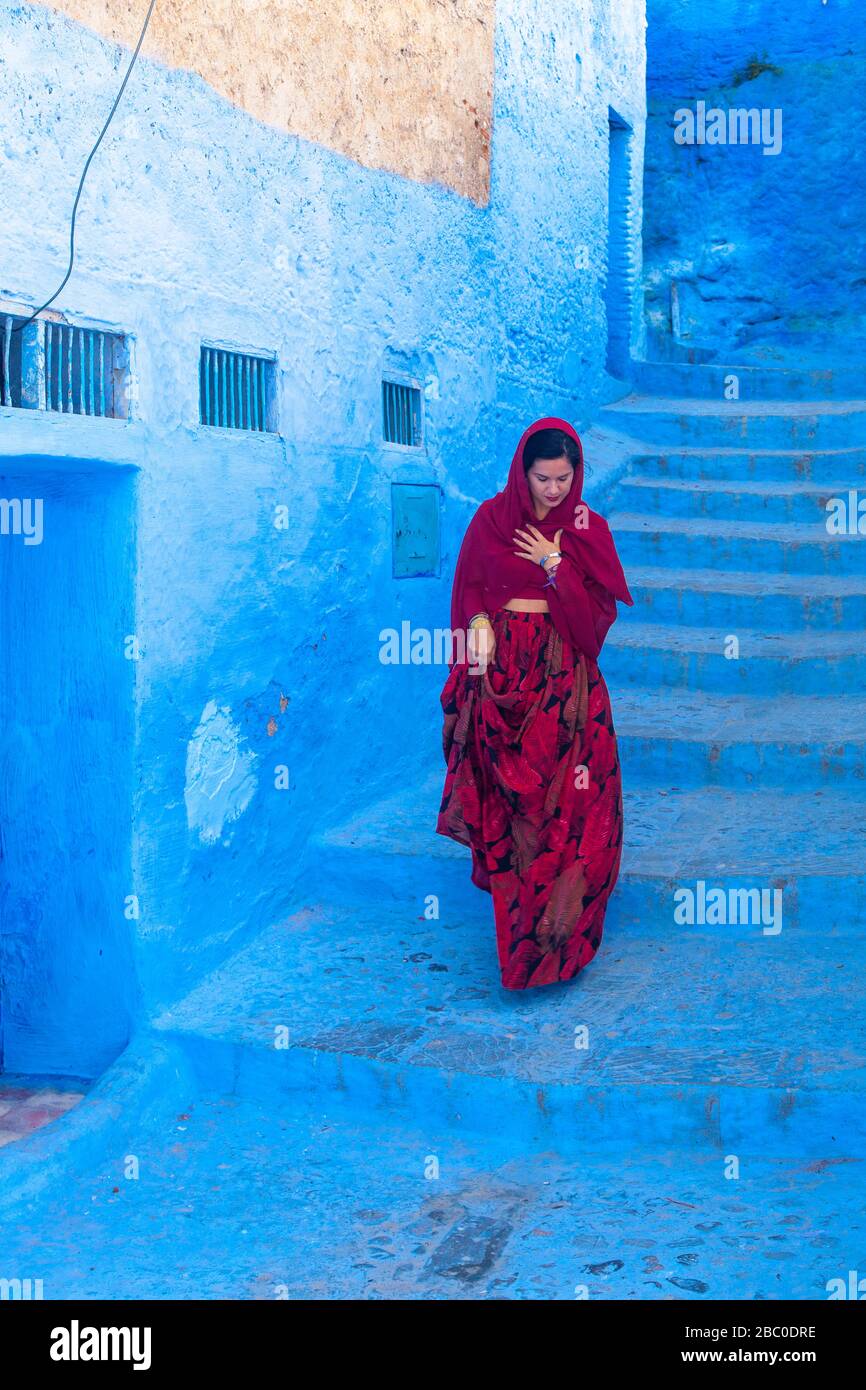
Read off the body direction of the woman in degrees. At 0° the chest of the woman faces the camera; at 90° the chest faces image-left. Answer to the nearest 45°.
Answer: approximately 0°

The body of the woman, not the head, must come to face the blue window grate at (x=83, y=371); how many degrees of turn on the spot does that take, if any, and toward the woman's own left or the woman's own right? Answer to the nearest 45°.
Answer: approximately 45° to the woman's own right
